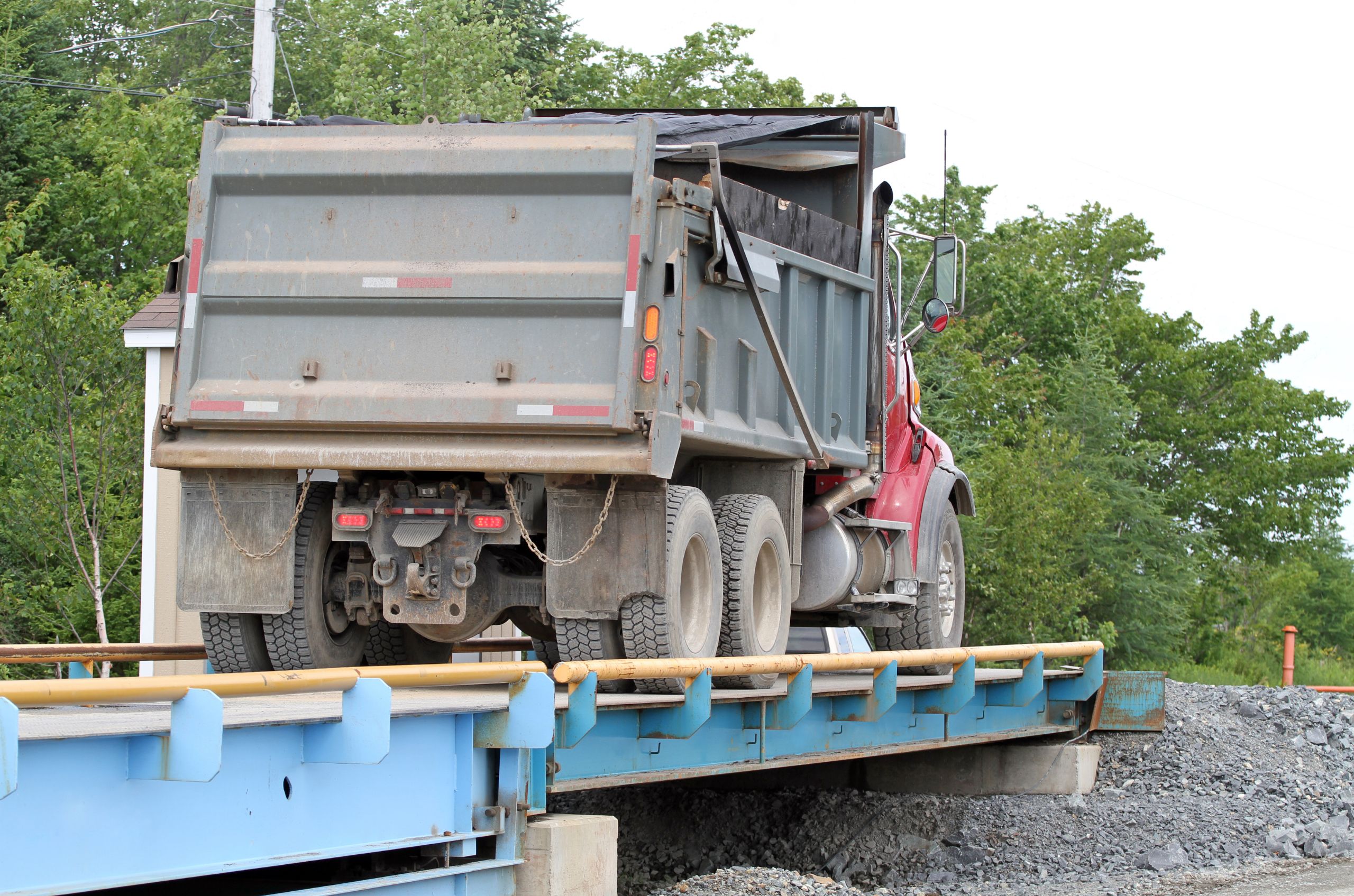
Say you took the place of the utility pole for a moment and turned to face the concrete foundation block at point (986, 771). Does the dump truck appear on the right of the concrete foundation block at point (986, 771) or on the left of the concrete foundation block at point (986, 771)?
right

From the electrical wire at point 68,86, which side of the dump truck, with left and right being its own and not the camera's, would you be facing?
left

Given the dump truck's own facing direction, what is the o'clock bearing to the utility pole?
The utility pole is roughly at 10 o'clock from the dump truck.

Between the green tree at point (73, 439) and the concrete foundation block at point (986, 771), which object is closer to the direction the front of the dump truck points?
the concrete foundation block

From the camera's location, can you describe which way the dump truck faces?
facing away from the viewer and to the right of the viewer

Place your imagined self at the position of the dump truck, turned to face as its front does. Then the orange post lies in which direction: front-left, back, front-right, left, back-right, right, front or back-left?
front

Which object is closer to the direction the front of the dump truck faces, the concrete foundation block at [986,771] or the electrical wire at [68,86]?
the concrete foundation block

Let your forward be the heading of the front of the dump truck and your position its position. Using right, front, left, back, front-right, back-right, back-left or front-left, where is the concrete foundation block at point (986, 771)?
front

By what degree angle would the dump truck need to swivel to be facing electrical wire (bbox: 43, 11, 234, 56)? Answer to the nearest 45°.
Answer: approximately 45° to its left
